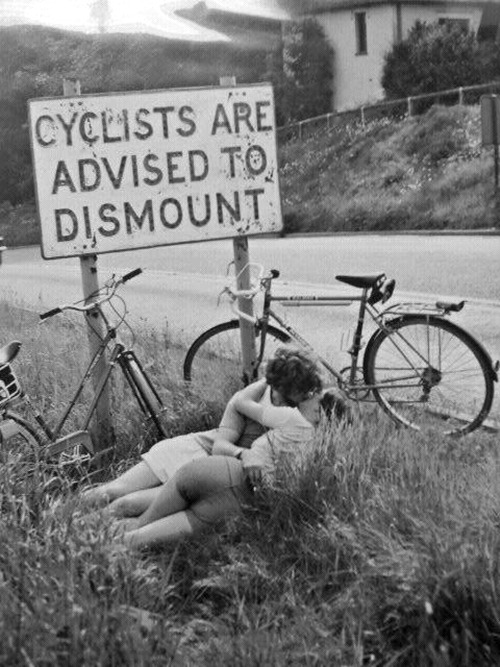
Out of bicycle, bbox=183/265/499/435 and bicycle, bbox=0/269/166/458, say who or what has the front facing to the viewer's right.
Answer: bicycle, bbox=0/269/166/458

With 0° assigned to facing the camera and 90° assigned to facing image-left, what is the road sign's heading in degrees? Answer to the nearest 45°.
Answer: approximately 0°

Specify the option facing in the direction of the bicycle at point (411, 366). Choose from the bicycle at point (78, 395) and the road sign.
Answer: the bicycle at point (78, 395)

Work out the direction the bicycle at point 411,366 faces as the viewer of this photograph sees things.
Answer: facing to the left of the viewer

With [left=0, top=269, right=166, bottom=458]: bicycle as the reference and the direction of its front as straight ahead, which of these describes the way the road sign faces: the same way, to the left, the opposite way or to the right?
to the right

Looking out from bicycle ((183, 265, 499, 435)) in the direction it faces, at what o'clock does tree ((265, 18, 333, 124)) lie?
The tree is roughly at 3 o'clock from the bicycle.

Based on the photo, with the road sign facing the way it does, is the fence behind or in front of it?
behind

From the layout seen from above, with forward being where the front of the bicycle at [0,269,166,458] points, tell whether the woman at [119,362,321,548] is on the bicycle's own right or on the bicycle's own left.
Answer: on the bicycle's own right

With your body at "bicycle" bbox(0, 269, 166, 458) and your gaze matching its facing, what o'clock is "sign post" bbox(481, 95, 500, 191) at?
The sign post is roughly at 10 o'clock from the bicycle.

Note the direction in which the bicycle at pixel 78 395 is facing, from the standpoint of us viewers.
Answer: facing to the right of the viewer
